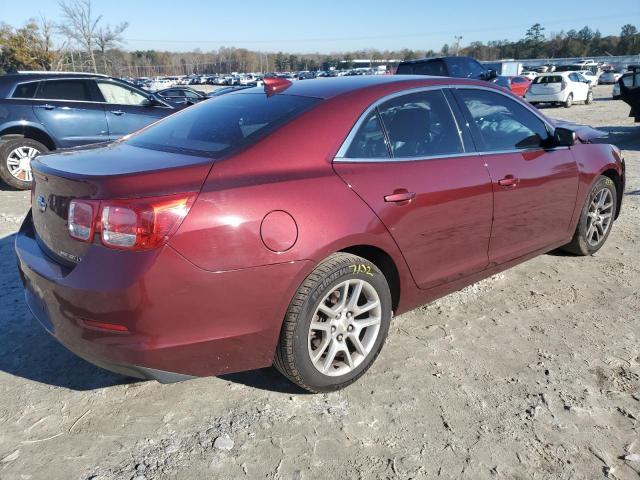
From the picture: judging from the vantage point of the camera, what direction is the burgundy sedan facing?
facing away from the viewer and to the right of the viewer

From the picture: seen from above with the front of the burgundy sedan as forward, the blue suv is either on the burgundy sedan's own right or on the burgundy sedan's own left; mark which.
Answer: on the burgundy sedan's own left

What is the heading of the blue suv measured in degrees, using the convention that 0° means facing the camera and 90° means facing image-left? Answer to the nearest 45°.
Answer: approximately 270°

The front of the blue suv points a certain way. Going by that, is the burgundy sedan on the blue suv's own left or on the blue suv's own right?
on the blue suv's own right
